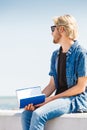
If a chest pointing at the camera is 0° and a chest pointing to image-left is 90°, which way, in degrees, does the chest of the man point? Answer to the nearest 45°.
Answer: approximately 45°

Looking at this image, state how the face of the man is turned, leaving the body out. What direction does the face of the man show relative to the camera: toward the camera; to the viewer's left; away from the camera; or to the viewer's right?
to the viewer's left
